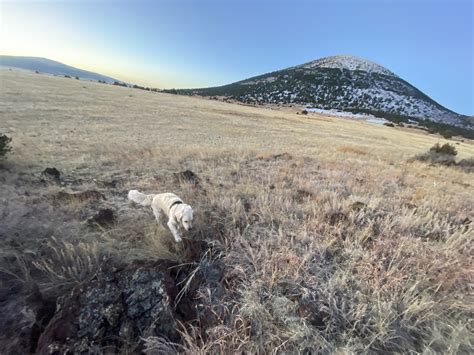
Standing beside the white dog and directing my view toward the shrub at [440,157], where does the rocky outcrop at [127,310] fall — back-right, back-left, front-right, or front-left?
back-right

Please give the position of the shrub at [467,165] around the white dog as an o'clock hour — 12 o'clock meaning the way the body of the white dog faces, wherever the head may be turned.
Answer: The shrub is roughly at 10 o'clock from the white dog.

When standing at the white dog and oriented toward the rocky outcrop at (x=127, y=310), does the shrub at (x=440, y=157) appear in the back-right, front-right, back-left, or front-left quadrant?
back-left

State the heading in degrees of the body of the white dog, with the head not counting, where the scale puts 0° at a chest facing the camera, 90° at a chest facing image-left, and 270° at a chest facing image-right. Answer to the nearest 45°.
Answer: approximately 315°

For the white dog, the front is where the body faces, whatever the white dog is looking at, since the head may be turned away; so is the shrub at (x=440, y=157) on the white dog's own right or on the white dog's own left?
on the white dog's own left
